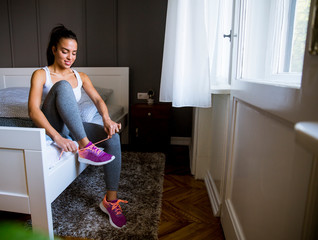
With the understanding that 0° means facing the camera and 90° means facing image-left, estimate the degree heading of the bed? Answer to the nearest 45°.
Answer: approximately 0°

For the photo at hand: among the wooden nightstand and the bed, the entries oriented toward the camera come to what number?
2

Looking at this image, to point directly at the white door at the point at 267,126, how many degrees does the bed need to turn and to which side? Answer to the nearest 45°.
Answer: approximately 45° to its left

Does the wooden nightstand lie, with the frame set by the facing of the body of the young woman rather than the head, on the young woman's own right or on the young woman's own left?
on the young woman's own left

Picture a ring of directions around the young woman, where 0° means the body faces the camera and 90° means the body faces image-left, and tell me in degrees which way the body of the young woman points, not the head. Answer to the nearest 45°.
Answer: approximately 315°

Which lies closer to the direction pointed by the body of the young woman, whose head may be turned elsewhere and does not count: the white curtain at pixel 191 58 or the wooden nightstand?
the white curtain

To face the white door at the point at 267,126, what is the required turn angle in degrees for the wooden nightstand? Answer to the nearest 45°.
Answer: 0° — it already faces it
